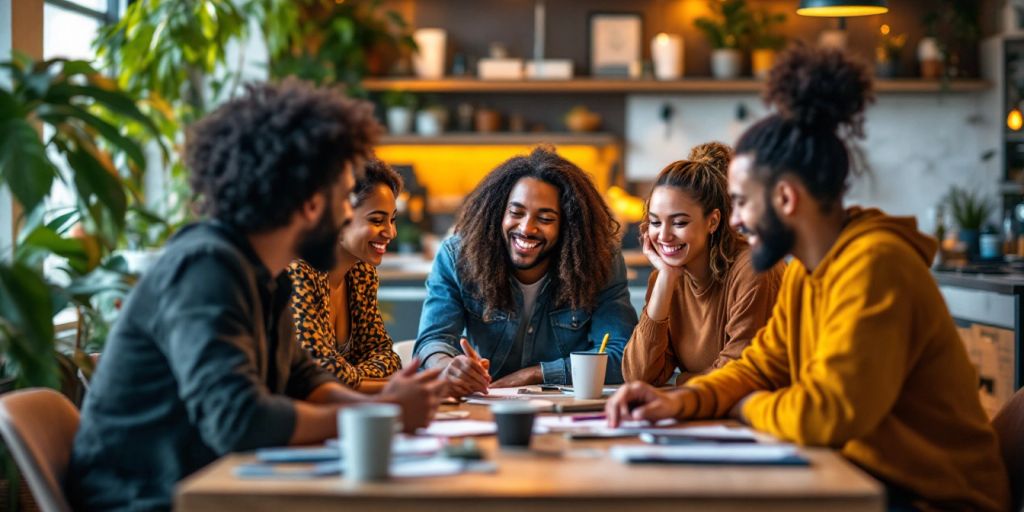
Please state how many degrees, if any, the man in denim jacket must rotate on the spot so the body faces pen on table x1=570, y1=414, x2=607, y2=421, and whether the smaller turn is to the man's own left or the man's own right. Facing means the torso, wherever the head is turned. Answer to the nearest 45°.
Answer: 0° — they already face it

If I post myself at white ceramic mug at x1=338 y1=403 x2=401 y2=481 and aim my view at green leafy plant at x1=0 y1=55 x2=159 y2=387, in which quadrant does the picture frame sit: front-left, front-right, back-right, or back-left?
front-right

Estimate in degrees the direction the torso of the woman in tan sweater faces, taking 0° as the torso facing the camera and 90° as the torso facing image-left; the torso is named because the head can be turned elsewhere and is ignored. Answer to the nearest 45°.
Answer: approximately 45°

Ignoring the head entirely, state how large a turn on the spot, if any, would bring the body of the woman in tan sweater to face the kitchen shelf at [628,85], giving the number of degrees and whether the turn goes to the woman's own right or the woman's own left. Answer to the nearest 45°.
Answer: approximately 135° to the woman's own right

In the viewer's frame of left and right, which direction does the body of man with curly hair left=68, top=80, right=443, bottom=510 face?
facing to the right of the viewer

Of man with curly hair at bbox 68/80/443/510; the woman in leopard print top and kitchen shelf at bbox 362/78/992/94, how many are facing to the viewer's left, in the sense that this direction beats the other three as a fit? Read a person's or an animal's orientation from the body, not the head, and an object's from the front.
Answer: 0

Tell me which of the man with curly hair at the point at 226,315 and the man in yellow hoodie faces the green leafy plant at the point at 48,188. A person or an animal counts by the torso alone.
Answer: the man in yellow hoodie

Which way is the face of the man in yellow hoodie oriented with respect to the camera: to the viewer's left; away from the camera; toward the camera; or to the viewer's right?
to the viewer's left

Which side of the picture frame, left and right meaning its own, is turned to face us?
front

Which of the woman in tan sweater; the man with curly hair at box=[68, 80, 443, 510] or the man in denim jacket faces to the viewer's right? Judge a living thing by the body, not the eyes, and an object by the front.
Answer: the man with curly hair

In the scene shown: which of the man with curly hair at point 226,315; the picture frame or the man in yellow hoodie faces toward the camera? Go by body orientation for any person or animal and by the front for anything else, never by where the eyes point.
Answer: the picture frame

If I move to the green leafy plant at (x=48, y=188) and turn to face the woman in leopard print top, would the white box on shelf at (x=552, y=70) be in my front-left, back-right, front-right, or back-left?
front-left

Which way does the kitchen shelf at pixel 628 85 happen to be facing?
toward the camera

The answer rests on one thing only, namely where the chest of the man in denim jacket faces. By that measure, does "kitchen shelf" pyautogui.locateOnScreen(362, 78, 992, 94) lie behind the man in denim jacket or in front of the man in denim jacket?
behind

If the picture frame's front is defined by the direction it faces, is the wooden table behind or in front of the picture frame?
in front

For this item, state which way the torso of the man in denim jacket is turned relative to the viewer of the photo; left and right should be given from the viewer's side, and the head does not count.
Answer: facing the viewer
